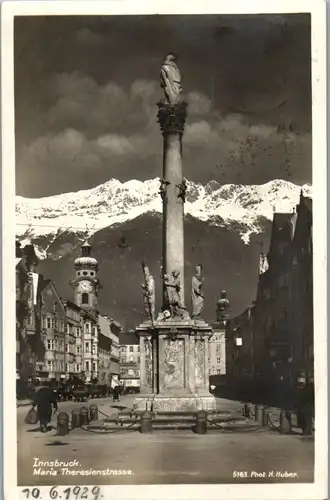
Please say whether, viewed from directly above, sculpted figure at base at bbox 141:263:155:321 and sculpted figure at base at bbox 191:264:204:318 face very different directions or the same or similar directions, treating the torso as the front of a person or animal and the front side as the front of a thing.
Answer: very different directions

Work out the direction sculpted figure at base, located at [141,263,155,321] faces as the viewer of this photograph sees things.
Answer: facing to the left of the viewer
